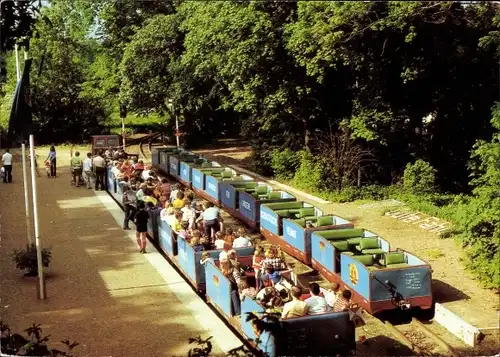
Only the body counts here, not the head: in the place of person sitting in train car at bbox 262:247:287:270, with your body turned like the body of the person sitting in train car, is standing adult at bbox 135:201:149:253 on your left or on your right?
on your right
